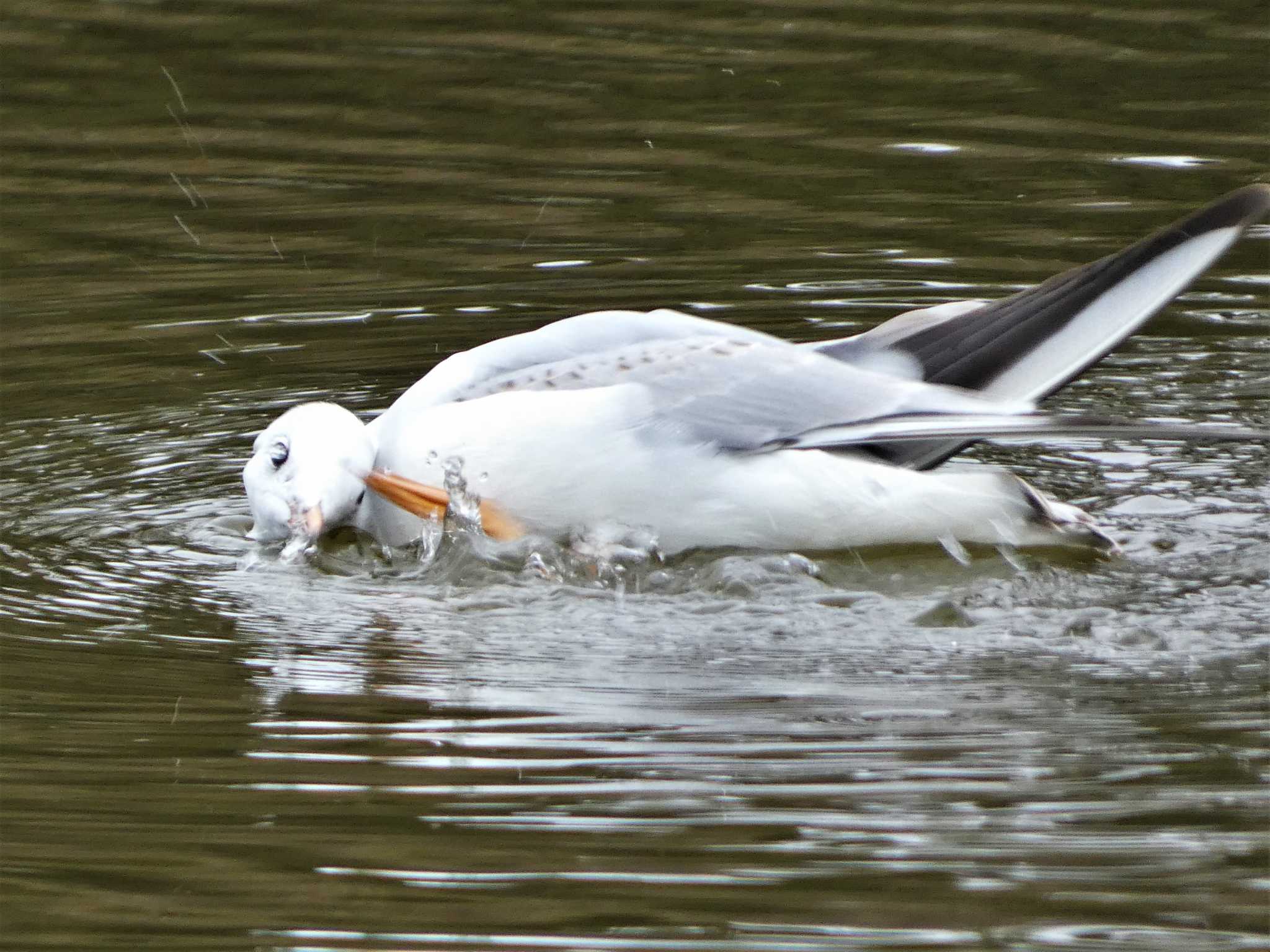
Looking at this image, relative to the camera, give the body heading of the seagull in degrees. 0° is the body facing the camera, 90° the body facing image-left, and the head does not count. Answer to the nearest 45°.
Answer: approximately 90°
